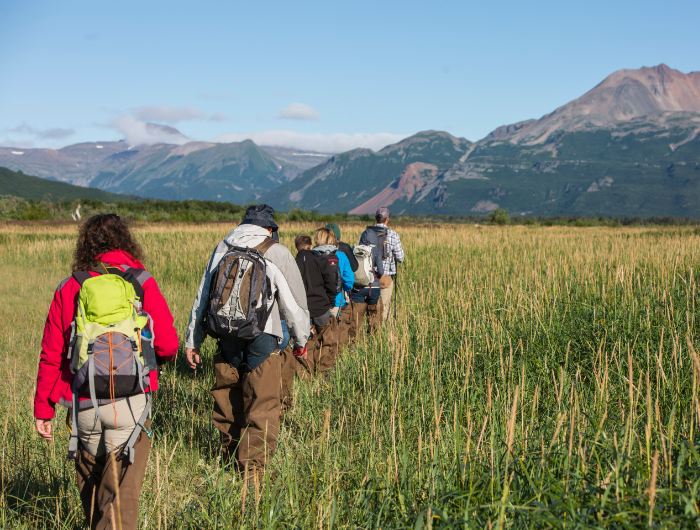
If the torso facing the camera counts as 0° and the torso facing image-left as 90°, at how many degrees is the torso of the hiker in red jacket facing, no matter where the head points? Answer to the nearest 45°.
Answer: approximately 180°

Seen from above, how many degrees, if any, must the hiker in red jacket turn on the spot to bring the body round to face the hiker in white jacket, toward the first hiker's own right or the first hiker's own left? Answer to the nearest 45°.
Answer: approximately 45° to the first hiker's own right
